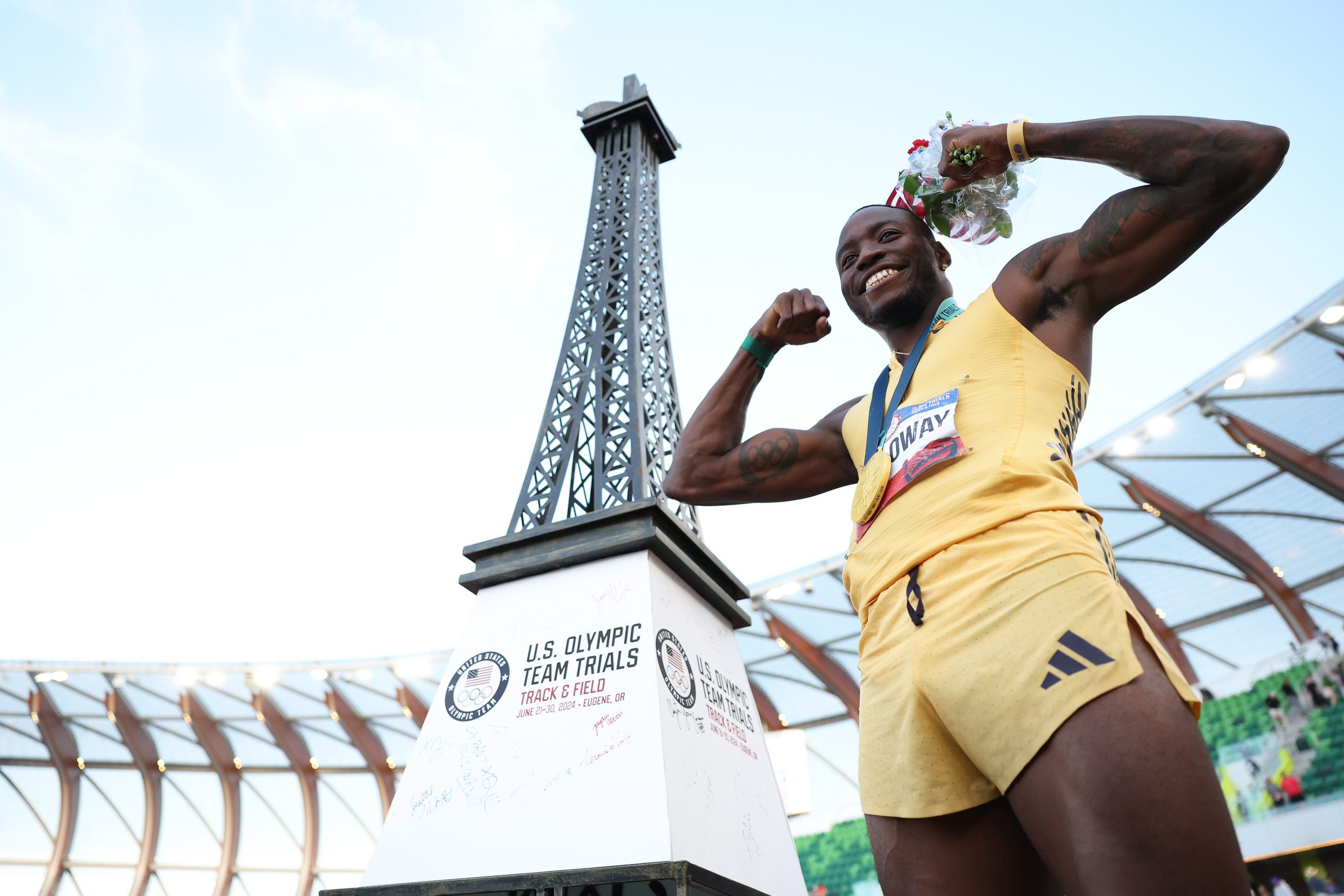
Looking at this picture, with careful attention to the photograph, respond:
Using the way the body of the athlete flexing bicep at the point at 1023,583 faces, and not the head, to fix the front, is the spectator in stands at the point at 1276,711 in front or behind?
behind

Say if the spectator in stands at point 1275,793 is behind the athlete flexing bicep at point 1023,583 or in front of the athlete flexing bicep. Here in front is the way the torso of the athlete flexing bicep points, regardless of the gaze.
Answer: behind

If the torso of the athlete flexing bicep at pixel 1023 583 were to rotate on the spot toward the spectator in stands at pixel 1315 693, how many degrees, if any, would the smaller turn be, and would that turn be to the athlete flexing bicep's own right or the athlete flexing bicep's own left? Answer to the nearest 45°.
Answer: approximately 135° to the athlete flexing bicep's own right

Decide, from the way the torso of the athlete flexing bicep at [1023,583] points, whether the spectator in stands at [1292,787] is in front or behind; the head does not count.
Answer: behind

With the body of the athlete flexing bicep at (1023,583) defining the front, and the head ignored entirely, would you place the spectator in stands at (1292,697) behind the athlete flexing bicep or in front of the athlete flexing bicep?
behind

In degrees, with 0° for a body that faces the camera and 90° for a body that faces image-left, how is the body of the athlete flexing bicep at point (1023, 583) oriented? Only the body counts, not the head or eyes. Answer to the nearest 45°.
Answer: approximately 45°
